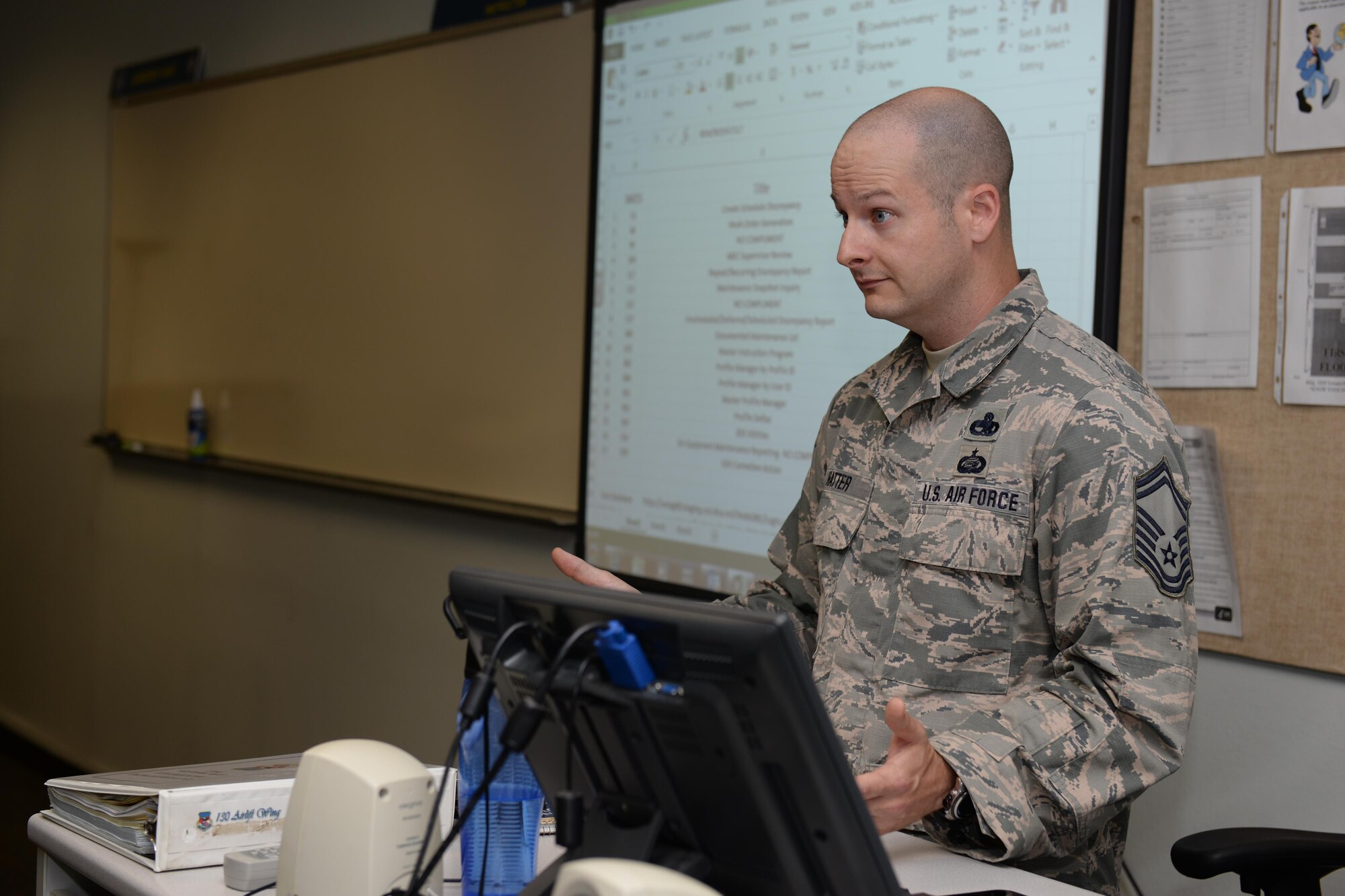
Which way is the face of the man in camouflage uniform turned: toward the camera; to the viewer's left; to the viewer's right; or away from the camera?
to the viewer's left

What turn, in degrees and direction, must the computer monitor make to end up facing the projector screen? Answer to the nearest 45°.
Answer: approximately 45° to its left

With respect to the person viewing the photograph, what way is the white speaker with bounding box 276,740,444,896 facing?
facing away from the viewer and to the left of the viewer

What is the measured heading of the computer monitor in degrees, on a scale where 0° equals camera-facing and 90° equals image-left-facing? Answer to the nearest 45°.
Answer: approximately 225°

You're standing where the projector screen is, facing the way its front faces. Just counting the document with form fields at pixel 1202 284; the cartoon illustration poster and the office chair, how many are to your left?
3

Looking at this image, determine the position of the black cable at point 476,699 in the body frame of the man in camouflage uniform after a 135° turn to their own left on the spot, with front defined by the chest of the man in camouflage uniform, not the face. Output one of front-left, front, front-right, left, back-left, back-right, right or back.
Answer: back-right

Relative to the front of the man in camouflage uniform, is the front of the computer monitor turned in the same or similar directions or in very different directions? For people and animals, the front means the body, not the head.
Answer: very different directions

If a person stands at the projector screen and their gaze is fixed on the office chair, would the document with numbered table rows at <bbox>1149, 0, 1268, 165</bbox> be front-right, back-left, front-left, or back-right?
front-left

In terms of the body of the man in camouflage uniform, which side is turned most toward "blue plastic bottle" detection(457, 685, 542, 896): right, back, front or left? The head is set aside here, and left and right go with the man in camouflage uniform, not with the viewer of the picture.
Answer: front

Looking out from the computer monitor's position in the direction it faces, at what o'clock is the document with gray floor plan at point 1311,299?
The document with gray floor plan is roughly at 12 o'clock from the computer monitor.

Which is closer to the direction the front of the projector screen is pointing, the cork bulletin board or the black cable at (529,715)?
the black cable

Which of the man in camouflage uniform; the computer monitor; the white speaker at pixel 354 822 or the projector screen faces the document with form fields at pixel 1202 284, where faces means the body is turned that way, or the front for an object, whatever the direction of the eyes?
the computer monitor

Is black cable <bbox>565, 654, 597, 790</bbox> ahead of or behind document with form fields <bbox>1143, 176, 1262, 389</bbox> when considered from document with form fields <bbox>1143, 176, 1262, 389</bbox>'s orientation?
ahead
